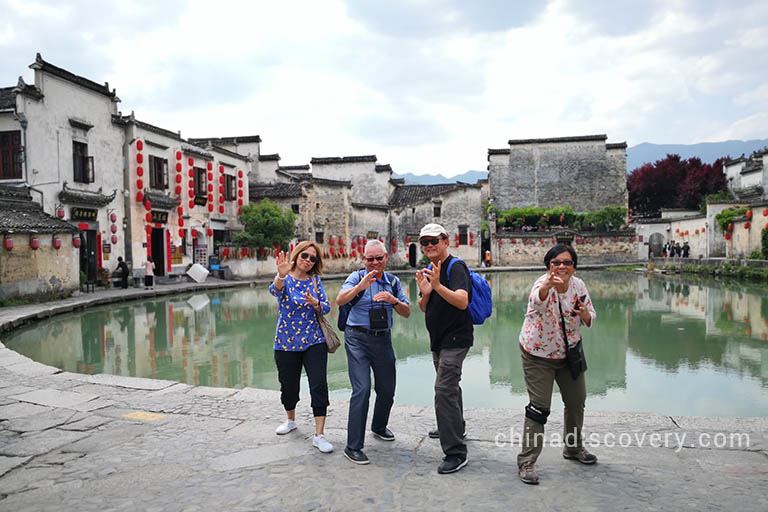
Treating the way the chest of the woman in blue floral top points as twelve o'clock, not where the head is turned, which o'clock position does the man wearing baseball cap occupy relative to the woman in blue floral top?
The man wearing baseball cap is roughly at 10 o'clock from the woman in blue floral top.

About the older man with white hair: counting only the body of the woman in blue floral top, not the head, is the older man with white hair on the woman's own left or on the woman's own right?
on the woman's own left

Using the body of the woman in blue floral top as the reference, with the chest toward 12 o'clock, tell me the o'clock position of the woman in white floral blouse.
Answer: The woman in white floral blouse is roughly at 10 o'clock from the woman in blue floral top.

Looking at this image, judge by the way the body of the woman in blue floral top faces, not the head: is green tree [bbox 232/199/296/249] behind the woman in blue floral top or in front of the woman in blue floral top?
behind

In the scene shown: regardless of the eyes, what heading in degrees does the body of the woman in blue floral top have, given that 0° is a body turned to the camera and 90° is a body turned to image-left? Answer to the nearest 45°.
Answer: approximately 0°

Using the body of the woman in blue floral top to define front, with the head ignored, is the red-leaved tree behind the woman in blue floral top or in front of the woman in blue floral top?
behind

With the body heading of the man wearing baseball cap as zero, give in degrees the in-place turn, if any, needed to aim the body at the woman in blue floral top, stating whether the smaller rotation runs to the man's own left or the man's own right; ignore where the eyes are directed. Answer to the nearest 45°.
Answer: approximately 45° to the man's own right

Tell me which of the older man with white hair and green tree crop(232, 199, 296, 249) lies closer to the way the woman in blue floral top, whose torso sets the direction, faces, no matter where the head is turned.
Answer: the older man with white hair

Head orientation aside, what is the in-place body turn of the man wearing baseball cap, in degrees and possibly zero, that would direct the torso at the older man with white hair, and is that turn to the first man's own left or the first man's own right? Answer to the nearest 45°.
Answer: approximately 45° to the first man's own right
